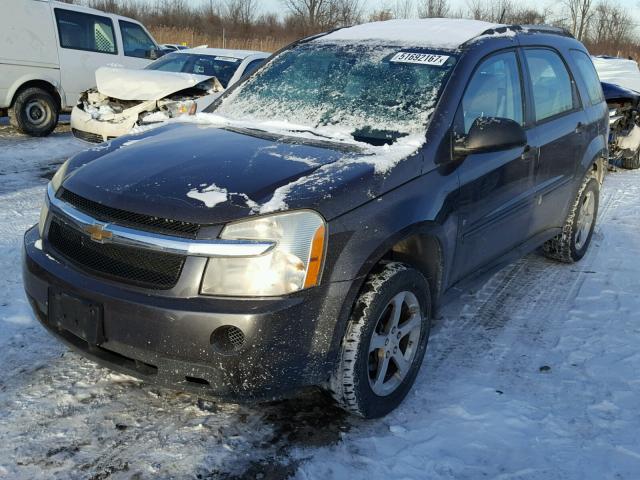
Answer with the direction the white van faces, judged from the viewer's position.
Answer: facing away from the viewer and to the right of the viewer

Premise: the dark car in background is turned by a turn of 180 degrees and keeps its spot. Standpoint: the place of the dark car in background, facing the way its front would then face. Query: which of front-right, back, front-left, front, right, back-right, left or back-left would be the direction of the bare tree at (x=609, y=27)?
front-left

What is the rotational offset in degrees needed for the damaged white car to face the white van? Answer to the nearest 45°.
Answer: approximately 90° to its right

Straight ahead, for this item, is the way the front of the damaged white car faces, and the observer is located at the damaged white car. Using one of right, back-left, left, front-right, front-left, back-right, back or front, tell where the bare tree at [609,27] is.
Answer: back

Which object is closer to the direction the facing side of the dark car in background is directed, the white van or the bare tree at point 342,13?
the white van

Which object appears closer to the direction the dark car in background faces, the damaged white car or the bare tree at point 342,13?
the damaged white car

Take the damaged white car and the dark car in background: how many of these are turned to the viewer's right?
0

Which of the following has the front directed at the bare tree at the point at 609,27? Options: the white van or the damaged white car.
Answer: the white van

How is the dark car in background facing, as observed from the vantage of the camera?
facing the viewer and to the left of the viewer
